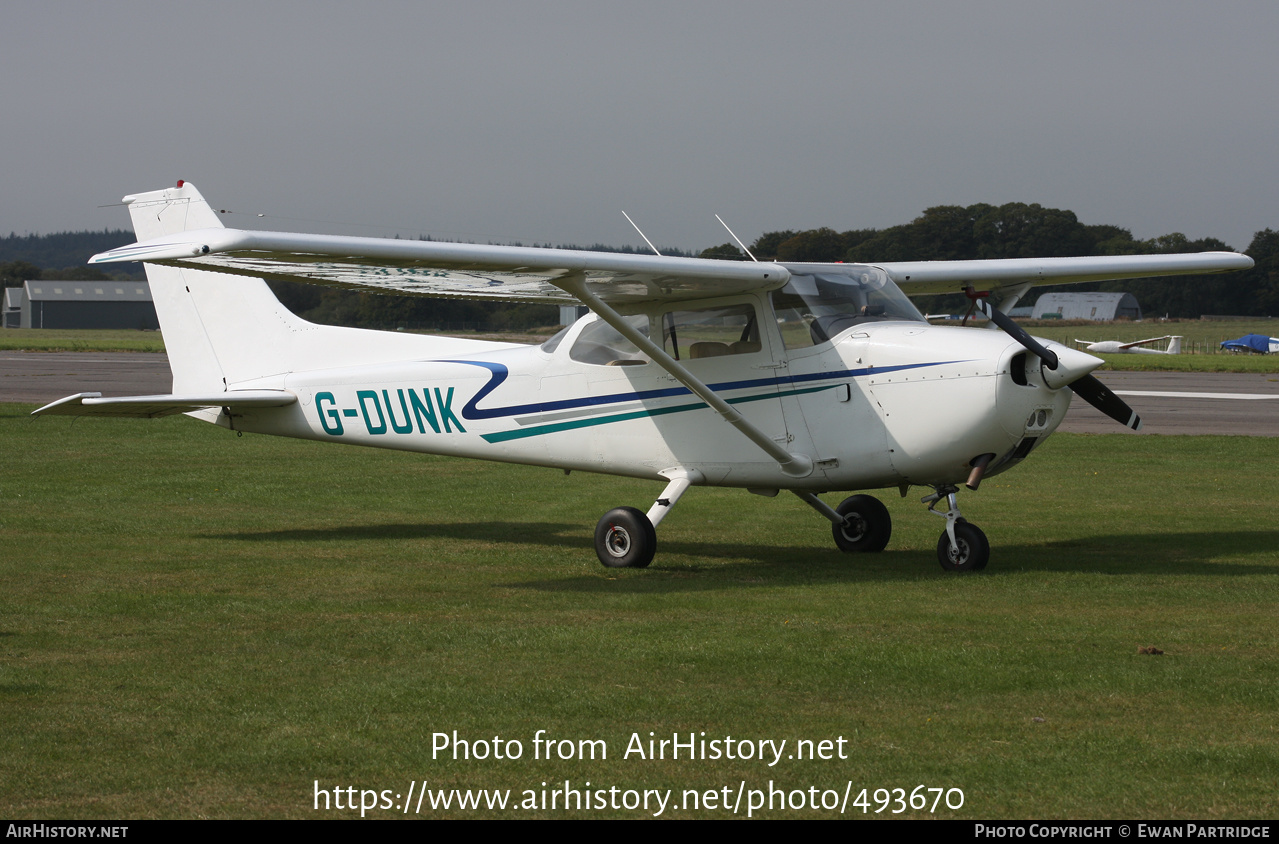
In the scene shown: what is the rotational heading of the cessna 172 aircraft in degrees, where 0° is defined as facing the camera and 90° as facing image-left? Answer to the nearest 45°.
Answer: approximately 315°
